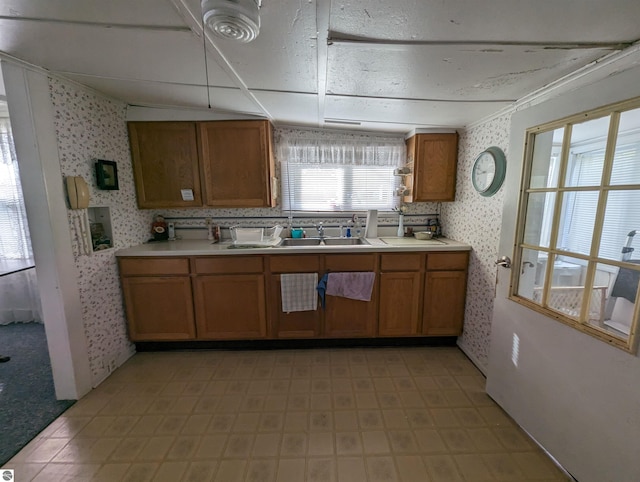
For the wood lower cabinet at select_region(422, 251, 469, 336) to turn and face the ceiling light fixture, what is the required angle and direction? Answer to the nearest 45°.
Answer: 0° — it already faces it

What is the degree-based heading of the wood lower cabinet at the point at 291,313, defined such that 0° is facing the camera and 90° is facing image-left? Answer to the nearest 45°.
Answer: approximately 0°

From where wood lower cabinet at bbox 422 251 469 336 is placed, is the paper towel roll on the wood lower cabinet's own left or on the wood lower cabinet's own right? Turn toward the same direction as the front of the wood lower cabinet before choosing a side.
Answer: on the wood lower cabinet's own right

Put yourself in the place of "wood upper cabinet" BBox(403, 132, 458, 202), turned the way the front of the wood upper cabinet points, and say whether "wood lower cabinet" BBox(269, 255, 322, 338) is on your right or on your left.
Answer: on your right

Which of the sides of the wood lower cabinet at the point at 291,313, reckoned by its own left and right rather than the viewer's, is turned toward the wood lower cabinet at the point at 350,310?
left

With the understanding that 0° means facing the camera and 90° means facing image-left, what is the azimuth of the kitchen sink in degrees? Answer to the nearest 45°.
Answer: approximately 0°

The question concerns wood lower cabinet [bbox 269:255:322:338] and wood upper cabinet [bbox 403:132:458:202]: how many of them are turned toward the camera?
2
